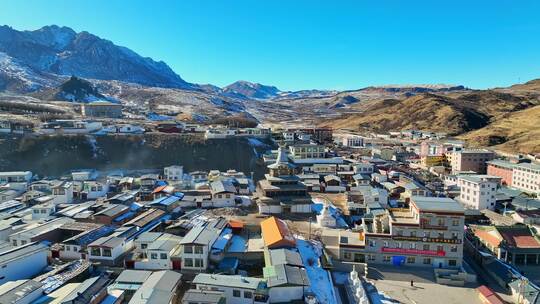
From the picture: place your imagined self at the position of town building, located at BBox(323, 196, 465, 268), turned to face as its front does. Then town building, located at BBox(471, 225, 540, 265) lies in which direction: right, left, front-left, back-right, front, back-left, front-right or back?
back-left

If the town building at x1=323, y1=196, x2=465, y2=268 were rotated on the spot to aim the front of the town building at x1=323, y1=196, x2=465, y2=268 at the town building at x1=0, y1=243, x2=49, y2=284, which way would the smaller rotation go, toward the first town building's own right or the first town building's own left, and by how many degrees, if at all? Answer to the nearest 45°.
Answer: approximately 45° to the first town building's own right

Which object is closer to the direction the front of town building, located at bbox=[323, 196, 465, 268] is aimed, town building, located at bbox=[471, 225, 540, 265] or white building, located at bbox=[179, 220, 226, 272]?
the white building

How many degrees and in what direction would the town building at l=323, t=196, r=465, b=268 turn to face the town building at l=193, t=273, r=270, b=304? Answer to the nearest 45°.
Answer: approximately 45° to its right

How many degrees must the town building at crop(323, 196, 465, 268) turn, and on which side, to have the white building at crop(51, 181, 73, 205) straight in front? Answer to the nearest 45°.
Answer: approximately 90° to its right

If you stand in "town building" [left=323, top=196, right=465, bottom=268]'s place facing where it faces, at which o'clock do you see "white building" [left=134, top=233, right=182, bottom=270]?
The white building is roughly at 2 o'clock from the town building.

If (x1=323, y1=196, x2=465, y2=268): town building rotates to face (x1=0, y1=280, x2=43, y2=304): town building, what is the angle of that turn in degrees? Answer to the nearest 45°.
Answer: approximately 45° to its right

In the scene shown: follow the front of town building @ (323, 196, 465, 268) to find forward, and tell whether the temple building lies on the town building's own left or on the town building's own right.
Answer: on the town building's own right

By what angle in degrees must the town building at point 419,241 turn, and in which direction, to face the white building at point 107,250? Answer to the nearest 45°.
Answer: approximately 45° to its right

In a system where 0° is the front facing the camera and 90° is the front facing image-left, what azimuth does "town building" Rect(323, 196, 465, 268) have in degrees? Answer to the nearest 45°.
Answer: approximately 0°

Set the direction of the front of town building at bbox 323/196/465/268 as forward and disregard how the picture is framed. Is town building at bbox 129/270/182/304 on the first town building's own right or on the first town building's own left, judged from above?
on the first town building's own right

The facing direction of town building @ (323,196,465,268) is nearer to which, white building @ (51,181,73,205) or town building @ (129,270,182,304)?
the town building
